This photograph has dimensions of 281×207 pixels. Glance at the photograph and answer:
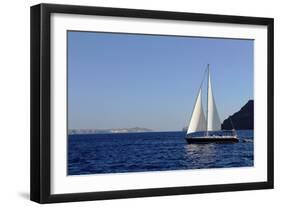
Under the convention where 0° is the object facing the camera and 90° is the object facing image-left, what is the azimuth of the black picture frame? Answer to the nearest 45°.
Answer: approximately 315°
